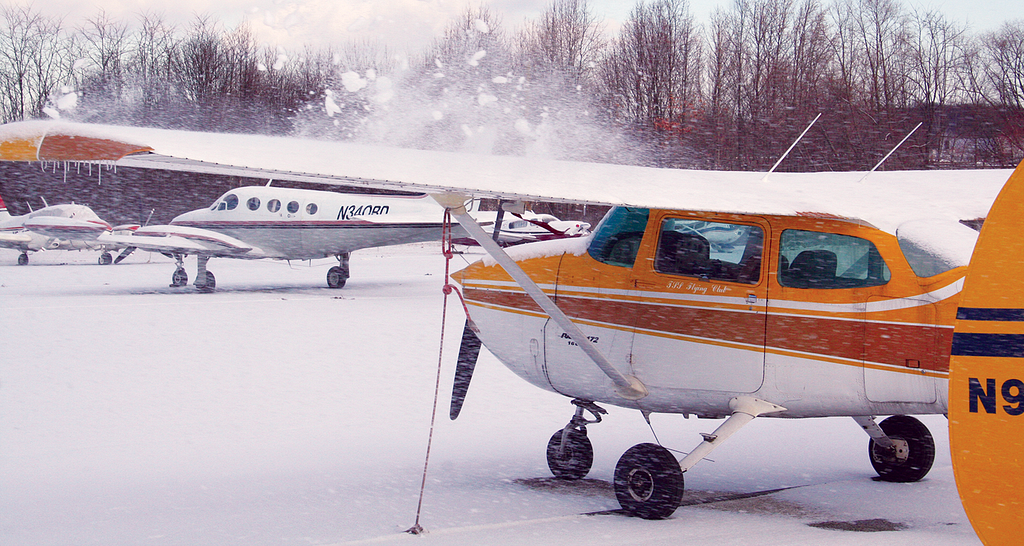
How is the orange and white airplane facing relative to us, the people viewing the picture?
facing away from the viewer and to the left of the viewer

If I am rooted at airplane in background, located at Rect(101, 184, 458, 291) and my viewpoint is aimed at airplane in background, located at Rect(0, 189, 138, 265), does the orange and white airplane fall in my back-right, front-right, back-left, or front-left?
back-left

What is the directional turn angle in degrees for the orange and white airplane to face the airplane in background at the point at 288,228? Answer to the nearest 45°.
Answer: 0° — it already faces it

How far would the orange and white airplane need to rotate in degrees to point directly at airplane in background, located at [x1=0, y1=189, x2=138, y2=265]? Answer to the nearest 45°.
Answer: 0° — it already faces it
